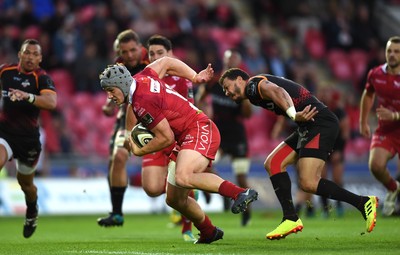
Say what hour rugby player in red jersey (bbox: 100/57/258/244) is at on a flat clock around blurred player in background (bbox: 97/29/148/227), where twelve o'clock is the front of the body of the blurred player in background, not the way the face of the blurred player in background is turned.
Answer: The rugby player in red jersey is roughly at 10 o'clock from the blurred player in background.

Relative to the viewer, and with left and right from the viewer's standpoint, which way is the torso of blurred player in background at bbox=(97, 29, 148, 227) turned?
facing the viewer and to the left of the viewer

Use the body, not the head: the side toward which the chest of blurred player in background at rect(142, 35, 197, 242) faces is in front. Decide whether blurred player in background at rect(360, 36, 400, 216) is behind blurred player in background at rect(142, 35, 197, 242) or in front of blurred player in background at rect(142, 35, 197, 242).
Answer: behind

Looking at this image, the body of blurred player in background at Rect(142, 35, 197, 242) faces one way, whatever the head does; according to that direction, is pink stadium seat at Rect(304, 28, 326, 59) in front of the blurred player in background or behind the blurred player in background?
behind

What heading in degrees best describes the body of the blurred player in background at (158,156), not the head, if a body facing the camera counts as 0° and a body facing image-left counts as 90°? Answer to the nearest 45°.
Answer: approximately 45°

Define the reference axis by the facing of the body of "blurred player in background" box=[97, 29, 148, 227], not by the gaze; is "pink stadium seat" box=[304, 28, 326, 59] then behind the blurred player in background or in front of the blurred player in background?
behind

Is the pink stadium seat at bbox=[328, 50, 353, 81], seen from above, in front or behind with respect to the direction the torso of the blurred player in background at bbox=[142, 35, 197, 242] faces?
behind

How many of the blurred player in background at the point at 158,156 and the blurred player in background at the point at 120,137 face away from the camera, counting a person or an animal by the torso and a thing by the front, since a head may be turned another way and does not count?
0

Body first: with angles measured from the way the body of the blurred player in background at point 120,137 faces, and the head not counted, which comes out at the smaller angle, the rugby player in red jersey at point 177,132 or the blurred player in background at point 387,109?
the rugby player in red jersey

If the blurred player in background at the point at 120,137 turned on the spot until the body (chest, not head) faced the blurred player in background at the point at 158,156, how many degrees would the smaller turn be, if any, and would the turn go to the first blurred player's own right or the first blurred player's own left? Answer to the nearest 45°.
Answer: approximately 90° to the first blurred player's own left
